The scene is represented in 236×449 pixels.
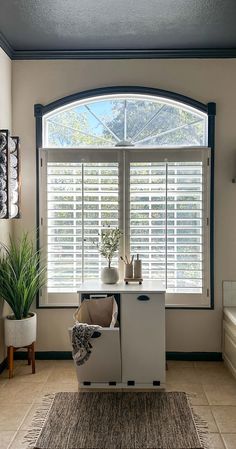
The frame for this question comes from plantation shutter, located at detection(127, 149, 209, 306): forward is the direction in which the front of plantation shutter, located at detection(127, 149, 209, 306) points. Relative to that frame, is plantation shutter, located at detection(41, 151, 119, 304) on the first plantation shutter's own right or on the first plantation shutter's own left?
on the first plantation shutter's own right

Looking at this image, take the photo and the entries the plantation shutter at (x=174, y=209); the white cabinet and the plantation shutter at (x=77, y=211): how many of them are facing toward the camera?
3

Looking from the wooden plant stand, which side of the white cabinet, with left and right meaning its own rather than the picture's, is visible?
right

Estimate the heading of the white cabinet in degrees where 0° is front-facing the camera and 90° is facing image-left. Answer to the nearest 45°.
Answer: approximately 0°

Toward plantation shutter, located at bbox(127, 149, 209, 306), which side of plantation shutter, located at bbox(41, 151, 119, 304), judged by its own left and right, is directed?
left
